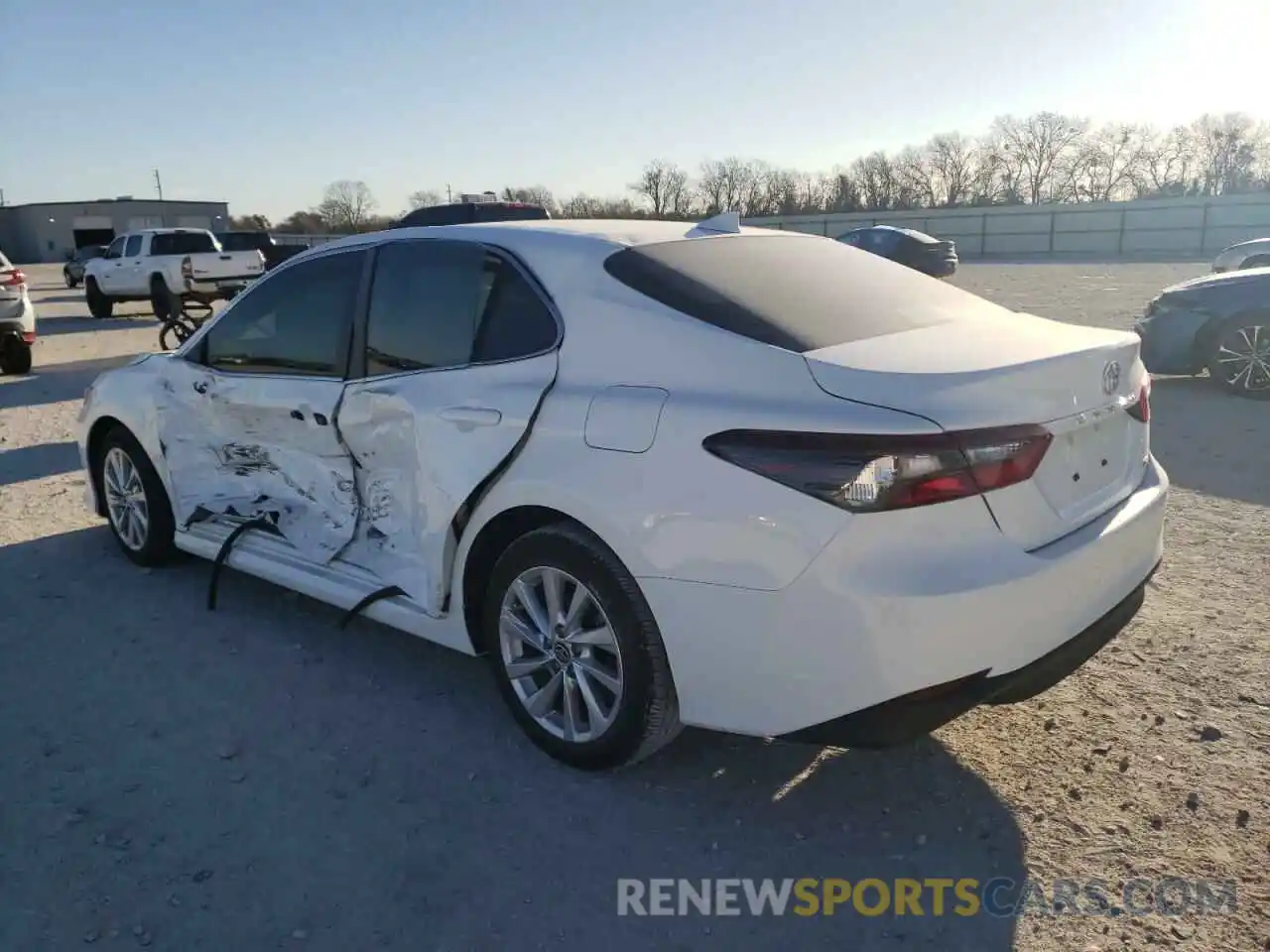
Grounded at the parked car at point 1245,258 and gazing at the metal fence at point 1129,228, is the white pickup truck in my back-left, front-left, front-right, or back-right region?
back-left

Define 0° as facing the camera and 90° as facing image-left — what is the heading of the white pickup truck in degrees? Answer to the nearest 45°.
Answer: approximately 135°

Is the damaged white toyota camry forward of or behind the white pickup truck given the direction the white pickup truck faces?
behind

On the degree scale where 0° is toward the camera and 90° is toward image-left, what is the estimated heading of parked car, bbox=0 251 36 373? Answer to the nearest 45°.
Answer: approximately 135°

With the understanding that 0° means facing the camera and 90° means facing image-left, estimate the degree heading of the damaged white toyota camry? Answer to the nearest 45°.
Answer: approximately 135°

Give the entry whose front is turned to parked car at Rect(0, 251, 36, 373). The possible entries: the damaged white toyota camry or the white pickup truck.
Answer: the damaged white toyota camry

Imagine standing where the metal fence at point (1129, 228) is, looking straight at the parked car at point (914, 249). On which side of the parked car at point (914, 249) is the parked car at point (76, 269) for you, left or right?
right

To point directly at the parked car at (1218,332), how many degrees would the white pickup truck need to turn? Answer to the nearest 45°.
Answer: approximately 180°
